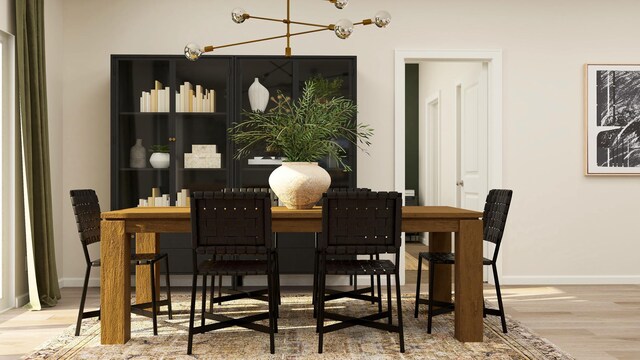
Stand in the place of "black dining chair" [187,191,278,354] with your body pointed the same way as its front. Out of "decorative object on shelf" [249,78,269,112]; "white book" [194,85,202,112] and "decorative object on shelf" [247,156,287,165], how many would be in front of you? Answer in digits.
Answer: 3

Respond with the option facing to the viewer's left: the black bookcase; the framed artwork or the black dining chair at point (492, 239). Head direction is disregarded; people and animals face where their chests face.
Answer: the black dining chair

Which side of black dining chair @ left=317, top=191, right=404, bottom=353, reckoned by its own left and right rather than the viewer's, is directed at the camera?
back

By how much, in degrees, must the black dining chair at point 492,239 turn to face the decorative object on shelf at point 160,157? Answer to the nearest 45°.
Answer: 0° — it already faces it

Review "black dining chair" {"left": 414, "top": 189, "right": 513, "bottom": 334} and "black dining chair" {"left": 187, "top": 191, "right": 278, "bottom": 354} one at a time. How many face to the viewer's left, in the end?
1

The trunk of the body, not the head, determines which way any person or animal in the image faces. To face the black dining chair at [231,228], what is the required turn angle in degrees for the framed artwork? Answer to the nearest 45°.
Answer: approximately 45° to its right

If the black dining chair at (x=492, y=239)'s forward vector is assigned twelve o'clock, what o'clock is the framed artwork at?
The framed artwork is roughly at 4 o'clock from the black dining chair.

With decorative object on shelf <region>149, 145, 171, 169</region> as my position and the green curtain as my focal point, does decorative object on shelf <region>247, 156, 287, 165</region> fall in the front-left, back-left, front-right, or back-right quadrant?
back-left

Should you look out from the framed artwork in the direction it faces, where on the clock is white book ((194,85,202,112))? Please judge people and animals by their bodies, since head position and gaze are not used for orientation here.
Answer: The white book is roughly at 2 o'clock from the framed artwork.

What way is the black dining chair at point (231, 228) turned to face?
away from the camera

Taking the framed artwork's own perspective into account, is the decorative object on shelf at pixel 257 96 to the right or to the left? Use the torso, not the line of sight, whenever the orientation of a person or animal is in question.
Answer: on its right

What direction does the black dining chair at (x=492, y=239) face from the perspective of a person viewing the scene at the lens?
facing to the left of the viewer

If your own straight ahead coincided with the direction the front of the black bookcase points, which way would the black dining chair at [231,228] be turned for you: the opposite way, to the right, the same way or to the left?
the opposite way

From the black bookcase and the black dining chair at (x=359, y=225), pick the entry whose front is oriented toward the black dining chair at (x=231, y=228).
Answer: the black bookcase

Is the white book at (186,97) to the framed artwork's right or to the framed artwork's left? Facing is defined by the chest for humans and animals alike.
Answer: on its right
